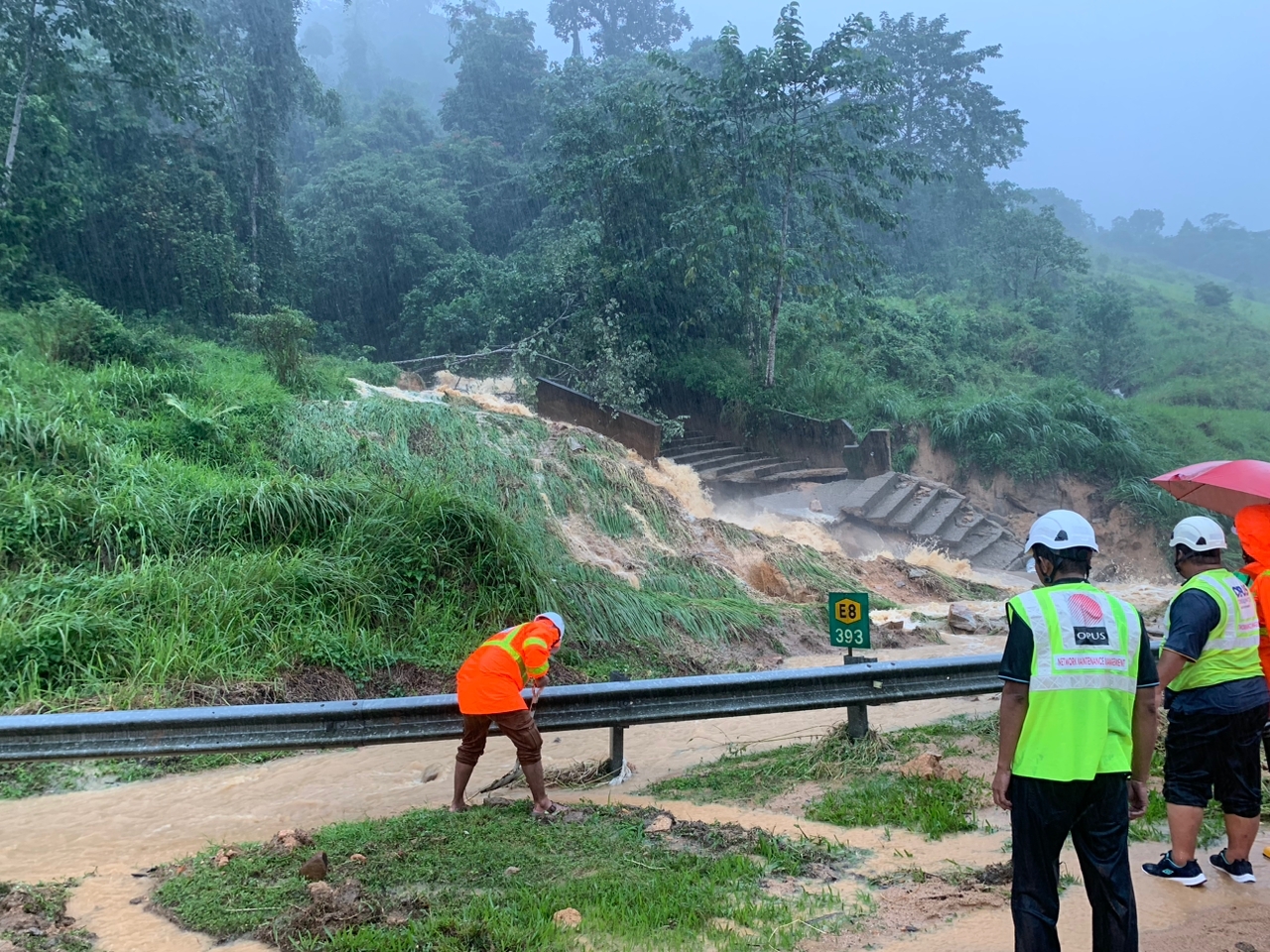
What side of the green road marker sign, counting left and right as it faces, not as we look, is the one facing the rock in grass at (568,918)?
front

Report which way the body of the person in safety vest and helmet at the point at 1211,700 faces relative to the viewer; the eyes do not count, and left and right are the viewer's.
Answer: facing away from the viewer and to the left of the viewer

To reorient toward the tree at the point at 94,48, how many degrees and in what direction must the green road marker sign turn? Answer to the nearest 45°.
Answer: approximately 135° to its right

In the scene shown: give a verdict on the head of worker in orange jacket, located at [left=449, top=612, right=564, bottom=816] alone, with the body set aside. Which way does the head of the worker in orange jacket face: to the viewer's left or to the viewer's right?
to the viewer's right

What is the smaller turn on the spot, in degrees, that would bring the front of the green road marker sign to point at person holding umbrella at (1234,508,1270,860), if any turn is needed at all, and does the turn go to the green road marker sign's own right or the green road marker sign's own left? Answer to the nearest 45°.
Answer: approximately 45° to the green road marker sign's own left

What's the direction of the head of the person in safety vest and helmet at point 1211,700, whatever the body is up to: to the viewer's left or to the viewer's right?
to the viewer's left

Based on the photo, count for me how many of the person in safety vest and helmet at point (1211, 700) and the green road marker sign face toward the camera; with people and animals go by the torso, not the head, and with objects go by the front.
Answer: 1

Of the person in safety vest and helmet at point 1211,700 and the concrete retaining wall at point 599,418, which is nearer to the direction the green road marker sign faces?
the person in safety vest and helmet

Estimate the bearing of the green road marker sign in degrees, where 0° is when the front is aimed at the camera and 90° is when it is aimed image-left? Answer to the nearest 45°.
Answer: approximately 0°

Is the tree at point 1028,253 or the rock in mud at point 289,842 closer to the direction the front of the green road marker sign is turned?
the rock in mud
